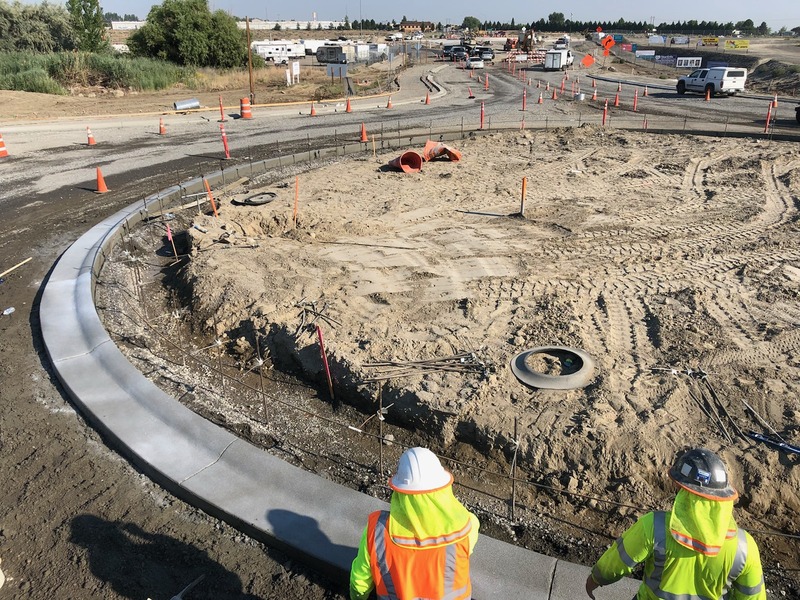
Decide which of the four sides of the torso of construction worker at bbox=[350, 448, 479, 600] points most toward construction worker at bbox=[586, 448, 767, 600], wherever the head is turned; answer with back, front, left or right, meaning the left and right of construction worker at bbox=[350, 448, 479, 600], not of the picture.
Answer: right

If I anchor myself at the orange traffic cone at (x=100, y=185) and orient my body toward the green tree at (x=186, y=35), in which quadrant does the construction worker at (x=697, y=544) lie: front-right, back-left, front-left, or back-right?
back-right

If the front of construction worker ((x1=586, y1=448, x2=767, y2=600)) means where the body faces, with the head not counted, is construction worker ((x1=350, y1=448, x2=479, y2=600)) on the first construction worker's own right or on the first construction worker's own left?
on the first construction worker's own left

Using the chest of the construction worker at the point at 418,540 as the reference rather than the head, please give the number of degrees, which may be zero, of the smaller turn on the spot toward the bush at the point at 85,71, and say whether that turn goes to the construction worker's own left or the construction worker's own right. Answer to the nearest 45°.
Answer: approximately 45° to the construction worker's own left

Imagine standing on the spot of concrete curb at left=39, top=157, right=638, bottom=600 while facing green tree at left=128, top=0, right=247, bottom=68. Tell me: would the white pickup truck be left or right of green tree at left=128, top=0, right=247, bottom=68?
right

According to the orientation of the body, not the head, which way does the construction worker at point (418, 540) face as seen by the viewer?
away from the camera

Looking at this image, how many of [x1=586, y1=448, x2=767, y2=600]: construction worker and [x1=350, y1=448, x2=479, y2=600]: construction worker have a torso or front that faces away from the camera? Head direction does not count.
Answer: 2

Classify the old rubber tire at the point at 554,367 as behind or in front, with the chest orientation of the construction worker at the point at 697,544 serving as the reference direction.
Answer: in front

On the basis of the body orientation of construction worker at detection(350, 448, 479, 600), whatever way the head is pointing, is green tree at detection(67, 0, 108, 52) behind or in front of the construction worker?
in front

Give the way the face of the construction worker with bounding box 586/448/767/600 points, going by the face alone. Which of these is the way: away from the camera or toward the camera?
away from the camera

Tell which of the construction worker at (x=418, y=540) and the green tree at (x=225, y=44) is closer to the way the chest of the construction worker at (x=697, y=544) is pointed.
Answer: the green tree

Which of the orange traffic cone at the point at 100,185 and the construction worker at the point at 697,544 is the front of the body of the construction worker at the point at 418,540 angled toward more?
the orange traffic cone

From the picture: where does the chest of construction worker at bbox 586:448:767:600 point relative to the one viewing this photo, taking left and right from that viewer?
facing away from the viewer
